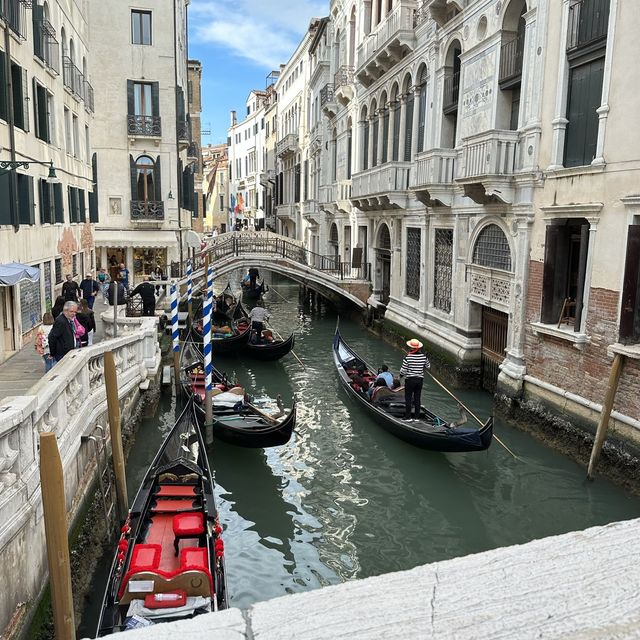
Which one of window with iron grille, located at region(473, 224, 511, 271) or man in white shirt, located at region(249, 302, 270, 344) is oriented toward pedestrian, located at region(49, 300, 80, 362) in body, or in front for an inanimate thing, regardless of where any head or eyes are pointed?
the window with iron grille

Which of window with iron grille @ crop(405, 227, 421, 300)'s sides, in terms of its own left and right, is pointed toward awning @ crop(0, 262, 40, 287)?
front

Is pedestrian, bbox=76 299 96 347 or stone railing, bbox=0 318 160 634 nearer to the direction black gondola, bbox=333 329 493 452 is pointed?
the pedestrian

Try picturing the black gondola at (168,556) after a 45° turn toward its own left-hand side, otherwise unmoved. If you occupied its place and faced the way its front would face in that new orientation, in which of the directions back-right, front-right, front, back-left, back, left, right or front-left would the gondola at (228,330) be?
front-right

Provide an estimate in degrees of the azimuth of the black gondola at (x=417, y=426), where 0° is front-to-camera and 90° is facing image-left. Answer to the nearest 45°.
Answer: approximately 135°

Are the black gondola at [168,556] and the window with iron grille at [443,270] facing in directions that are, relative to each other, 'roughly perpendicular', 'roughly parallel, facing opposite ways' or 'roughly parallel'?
roughly perpendicular

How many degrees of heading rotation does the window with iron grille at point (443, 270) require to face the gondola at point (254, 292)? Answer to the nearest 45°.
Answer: approximately 90° to its right

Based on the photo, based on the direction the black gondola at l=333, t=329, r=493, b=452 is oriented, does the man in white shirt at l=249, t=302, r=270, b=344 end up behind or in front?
in front

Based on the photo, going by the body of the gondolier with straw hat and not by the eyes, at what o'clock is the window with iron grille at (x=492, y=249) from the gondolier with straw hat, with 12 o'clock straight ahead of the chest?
The window with iron grille is roughly at 1 o'clock from the gondolier with straw hat.

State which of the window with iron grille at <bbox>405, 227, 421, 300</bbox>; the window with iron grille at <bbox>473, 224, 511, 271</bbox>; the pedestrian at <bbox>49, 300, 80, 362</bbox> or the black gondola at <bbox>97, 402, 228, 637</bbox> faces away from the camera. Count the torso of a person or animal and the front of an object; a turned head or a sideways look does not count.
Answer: the black gondola

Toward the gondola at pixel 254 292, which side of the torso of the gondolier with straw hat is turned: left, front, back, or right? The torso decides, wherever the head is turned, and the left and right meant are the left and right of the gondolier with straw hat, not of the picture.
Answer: front

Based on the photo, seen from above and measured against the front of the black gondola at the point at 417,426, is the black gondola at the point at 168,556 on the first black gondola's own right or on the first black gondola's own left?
on the first black gondola's own left
